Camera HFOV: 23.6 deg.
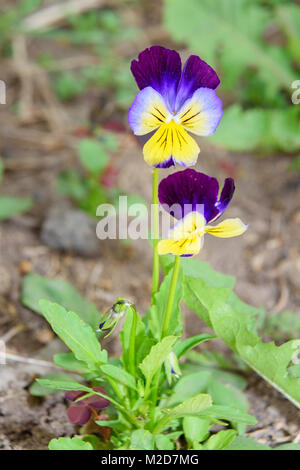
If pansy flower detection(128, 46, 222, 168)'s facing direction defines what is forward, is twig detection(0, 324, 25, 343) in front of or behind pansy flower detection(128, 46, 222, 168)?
behind

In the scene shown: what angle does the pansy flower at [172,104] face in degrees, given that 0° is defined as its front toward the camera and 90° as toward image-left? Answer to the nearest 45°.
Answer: approximately 0°

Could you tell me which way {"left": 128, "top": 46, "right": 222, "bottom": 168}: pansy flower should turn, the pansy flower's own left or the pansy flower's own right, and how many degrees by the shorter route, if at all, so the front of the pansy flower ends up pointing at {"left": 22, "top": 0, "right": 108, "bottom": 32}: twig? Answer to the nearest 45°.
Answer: approximately 180°

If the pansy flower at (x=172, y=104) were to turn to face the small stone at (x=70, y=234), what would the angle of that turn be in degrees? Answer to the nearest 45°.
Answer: approximately 180°

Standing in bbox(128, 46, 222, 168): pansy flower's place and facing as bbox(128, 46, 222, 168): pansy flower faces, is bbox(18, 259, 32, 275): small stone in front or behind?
behind
